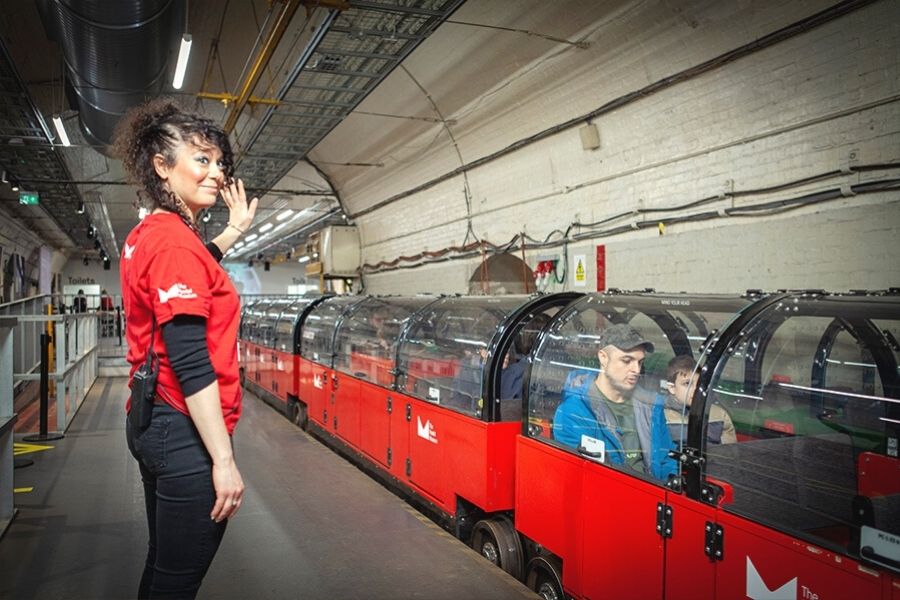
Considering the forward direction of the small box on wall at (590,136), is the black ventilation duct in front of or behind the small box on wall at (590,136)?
in front

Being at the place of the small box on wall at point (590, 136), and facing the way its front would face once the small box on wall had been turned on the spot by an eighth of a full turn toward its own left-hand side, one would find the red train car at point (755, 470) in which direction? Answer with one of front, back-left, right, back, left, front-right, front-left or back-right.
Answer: front

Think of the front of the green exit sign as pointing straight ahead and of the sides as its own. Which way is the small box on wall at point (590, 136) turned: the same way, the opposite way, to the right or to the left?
to the right

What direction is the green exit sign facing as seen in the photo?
toward the camera

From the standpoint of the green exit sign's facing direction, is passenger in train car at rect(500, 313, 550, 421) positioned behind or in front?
in front

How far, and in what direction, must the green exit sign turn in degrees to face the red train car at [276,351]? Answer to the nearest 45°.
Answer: approximately 45° to its left
